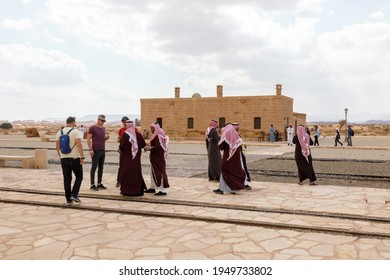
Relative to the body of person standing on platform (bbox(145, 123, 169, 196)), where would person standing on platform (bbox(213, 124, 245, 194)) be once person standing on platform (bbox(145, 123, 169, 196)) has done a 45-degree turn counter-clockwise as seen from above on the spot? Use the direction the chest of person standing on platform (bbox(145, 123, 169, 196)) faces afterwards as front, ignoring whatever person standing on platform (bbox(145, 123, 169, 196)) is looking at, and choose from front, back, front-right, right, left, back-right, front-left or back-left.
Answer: back-left

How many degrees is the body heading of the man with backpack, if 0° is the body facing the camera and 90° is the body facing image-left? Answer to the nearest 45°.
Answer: approximately 225°

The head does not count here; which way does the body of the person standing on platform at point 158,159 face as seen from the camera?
to the viewer's left

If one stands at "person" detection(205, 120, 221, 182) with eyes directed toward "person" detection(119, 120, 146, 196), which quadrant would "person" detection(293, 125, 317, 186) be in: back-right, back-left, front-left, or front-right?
back-left

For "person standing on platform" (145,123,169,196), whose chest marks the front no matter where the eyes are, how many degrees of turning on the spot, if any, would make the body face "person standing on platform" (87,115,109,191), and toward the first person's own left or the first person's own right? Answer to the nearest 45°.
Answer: approximately 45° to the first person's own right
